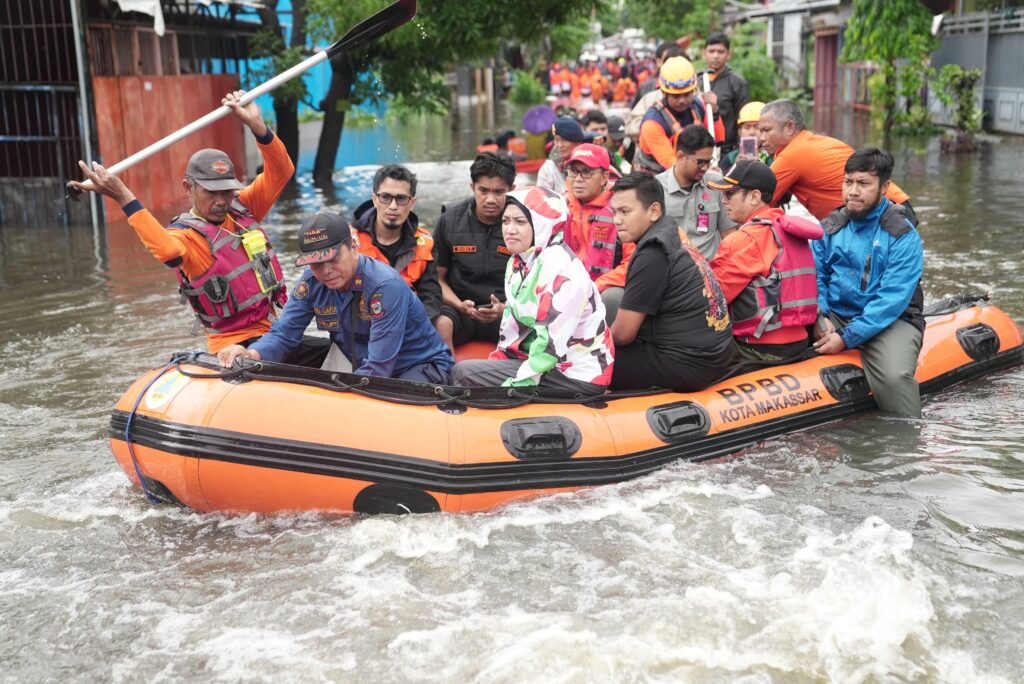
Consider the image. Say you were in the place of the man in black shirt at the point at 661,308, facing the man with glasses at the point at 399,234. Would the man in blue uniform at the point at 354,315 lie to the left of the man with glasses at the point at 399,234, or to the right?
left

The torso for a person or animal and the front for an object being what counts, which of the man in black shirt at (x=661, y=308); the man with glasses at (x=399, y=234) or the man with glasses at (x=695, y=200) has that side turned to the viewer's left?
the man in black shirt

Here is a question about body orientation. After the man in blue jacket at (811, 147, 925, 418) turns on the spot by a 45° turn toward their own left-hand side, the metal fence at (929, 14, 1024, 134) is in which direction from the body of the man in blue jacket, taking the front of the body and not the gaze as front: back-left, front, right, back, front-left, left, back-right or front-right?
back

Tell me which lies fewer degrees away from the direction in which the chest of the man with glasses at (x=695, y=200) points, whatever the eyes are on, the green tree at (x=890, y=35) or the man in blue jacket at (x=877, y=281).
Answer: the man in blue jacket

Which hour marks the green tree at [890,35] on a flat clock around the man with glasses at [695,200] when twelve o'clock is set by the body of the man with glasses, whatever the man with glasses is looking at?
The green tree is roughly at 8 o'clock from the man with glasses.

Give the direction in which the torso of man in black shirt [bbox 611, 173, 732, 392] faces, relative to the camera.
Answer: to the viewer's left
